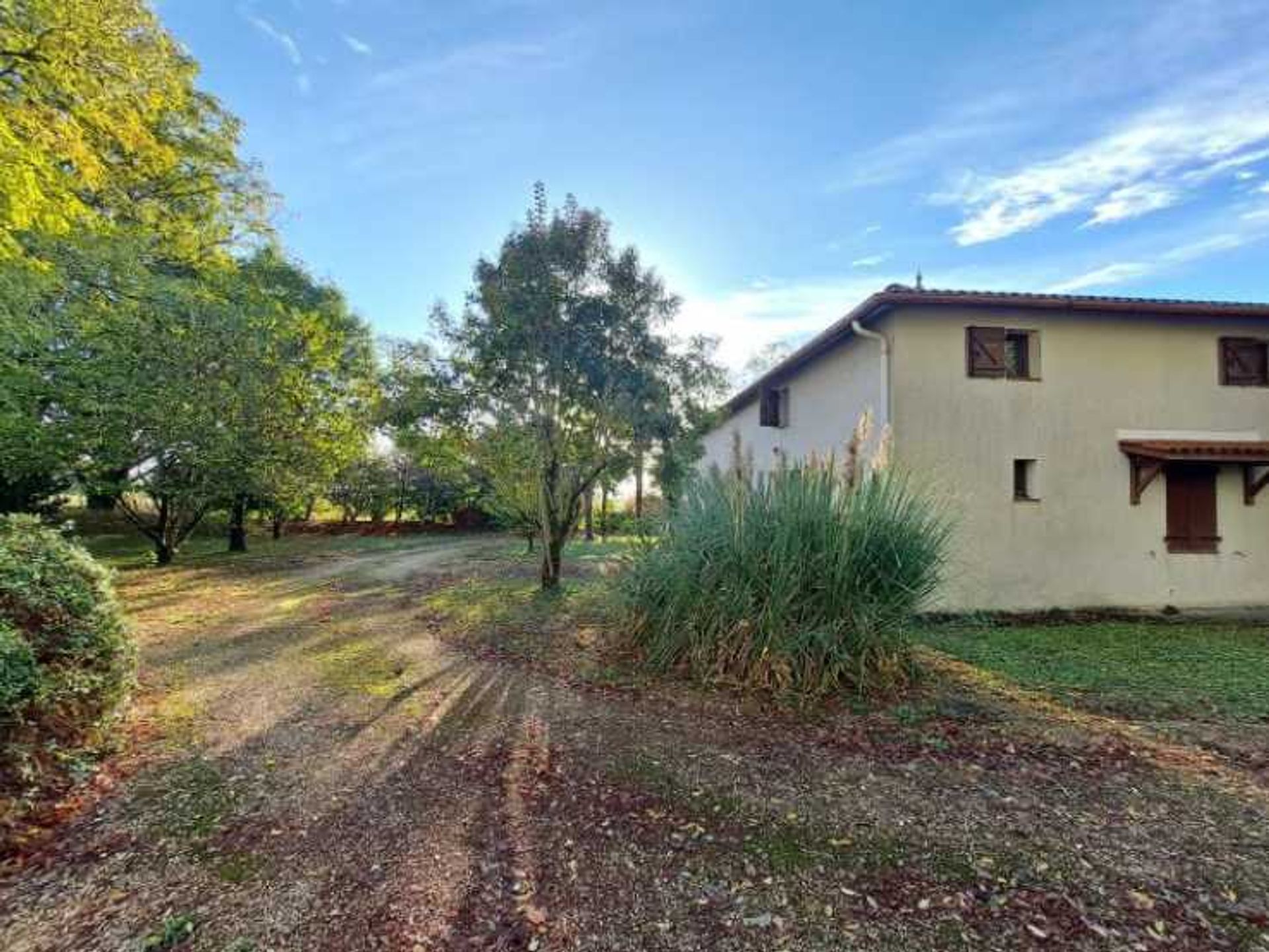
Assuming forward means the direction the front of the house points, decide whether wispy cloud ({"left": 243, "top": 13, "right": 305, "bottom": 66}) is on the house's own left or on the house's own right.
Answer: on the house's own right

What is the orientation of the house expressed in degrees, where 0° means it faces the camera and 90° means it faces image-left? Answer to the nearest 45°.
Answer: approximately 0°

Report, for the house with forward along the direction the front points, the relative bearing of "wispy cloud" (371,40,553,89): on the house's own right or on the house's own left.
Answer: on the house's own right

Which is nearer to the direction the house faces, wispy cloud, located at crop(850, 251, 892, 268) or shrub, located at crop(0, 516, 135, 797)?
the shrub

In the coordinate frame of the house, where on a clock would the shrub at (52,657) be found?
The shrub is roughly at 1 o'clock from the house.

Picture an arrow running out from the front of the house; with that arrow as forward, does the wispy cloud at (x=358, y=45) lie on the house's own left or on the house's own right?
on the house's own right

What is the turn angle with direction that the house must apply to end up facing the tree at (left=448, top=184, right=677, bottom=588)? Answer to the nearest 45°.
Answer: approximately 45° to its right
